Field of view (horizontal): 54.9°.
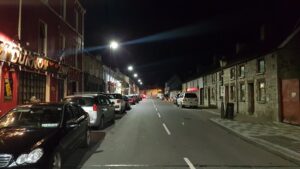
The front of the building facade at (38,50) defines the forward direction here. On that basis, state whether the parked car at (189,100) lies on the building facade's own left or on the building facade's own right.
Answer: on the building facade's own left

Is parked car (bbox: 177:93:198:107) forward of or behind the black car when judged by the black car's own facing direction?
behind

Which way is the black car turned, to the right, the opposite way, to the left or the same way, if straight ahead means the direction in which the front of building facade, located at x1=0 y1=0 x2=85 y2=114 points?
to the right

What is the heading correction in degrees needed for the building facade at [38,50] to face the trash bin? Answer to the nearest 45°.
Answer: approximately 45° to its left

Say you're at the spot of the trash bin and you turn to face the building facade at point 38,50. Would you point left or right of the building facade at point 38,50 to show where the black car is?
left

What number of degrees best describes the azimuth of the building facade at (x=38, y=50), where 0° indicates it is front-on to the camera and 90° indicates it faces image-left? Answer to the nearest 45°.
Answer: approximately 315°

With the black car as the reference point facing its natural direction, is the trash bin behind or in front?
behind

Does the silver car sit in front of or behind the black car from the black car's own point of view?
behind

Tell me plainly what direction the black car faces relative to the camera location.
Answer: facing the viewer and to the left of the viewer

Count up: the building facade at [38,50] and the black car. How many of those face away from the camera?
0

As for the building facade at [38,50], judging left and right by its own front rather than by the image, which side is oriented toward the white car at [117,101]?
left

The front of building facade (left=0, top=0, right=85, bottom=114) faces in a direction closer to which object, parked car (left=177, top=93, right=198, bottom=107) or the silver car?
the silver car
